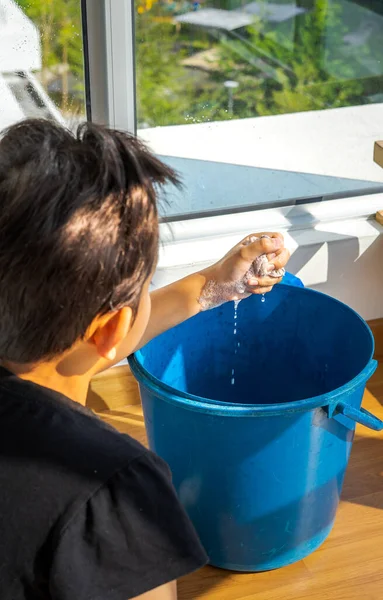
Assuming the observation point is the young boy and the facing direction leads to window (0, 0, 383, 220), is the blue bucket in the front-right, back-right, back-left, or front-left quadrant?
front-right

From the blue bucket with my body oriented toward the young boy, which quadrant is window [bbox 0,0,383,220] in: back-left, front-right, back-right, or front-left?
back-right

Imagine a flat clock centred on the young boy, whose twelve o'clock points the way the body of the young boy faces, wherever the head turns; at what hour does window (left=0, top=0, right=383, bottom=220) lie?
The window is roughly at 11 o'clock from the young boy.

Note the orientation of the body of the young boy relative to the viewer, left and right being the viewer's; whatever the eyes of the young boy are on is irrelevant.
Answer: facing away from the viewer and to the right of the viewer

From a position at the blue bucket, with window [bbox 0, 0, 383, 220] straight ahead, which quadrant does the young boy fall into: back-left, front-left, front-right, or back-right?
back-left

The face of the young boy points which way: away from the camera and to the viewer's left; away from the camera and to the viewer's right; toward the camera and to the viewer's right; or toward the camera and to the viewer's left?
away from the camera and to the viewer's right
